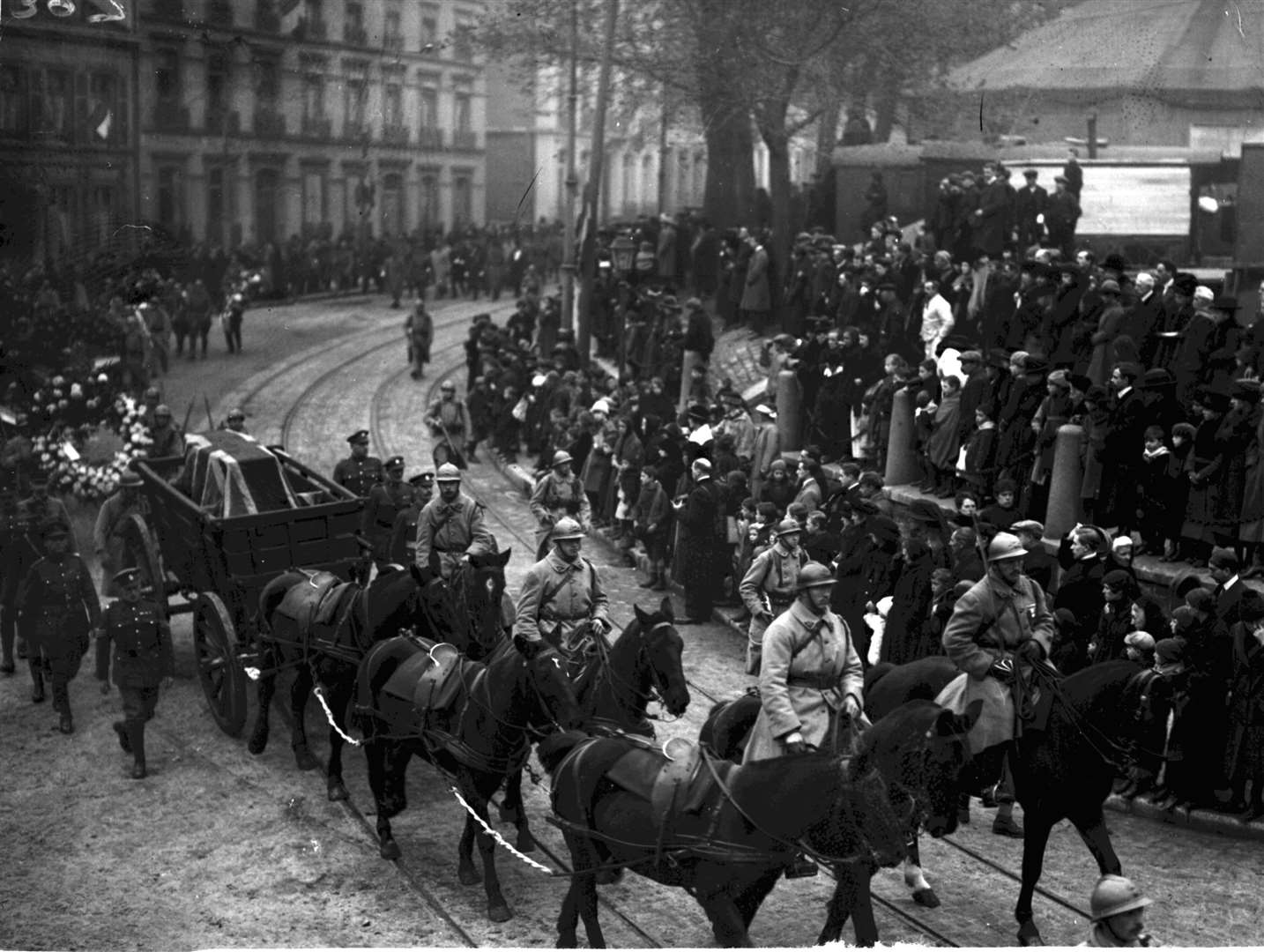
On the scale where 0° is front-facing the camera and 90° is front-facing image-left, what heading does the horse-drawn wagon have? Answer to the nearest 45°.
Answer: approximately 315°

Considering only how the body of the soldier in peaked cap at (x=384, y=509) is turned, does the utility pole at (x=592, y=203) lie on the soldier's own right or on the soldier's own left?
on the soldier's own left

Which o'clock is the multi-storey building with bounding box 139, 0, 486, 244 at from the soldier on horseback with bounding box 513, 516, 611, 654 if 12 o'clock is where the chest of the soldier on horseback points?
The multi-storey building is roughly at 7 o'clock from the soldier on horseback.

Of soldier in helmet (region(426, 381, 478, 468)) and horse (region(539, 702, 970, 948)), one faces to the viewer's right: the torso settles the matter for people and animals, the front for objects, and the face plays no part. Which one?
the horse

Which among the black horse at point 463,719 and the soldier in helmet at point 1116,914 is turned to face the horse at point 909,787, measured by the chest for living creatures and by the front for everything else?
the black horse

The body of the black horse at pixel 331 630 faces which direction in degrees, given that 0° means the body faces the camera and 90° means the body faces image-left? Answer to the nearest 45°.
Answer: approximately 315°

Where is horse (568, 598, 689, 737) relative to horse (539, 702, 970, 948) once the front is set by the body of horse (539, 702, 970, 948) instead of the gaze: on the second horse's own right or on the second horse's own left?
on the second horse's own left

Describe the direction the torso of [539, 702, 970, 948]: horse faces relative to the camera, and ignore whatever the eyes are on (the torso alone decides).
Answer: to the viewer's right

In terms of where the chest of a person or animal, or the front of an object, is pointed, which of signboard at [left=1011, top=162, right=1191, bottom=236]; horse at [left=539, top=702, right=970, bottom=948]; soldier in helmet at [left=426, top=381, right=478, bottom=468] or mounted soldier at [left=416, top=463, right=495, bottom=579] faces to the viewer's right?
the horse

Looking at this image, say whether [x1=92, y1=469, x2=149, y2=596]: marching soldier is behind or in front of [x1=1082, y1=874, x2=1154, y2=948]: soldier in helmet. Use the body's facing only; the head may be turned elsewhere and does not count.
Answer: behind
